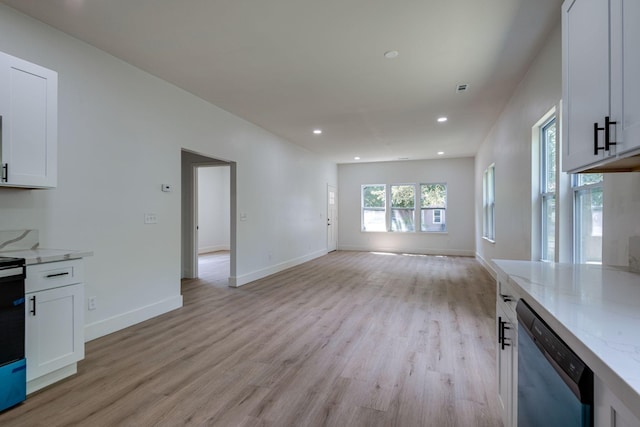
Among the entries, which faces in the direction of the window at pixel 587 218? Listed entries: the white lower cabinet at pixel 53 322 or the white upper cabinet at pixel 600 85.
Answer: the white lower cabinet

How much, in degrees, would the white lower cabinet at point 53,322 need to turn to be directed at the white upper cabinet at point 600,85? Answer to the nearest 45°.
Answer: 0° — it already faces it

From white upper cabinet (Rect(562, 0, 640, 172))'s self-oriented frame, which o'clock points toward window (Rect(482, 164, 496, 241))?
The window is roughly at 4 o'clock from the white upper cabinet.

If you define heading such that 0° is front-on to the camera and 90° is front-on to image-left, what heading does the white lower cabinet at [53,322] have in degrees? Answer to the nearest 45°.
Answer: approximately 315°

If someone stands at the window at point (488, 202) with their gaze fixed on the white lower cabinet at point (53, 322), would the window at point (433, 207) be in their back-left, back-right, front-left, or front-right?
back-right

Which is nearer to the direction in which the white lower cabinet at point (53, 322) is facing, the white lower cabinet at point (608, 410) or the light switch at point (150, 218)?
the white lower cabinet

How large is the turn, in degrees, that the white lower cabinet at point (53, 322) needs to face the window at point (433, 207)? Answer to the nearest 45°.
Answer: approximately 45° to its left

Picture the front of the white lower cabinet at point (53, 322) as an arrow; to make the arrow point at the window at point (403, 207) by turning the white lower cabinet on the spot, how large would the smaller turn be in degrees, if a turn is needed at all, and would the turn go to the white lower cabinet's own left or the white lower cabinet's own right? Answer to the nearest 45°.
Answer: approximately 45° to the white lower cabinet's own left

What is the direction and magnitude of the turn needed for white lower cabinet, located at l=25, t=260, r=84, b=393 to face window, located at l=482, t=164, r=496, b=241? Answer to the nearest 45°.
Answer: approximately 45° to its left

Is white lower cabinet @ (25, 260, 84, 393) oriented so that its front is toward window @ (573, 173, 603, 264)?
yes

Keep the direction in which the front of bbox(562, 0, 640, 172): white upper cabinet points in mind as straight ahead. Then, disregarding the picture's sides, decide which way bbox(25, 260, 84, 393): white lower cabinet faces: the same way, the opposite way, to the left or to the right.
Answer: the opposite way

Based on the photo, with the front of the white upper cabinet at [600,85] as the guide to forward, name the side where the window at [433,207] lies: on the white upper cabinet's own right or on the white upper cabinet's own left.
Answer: on the white upper cabinet's own right
